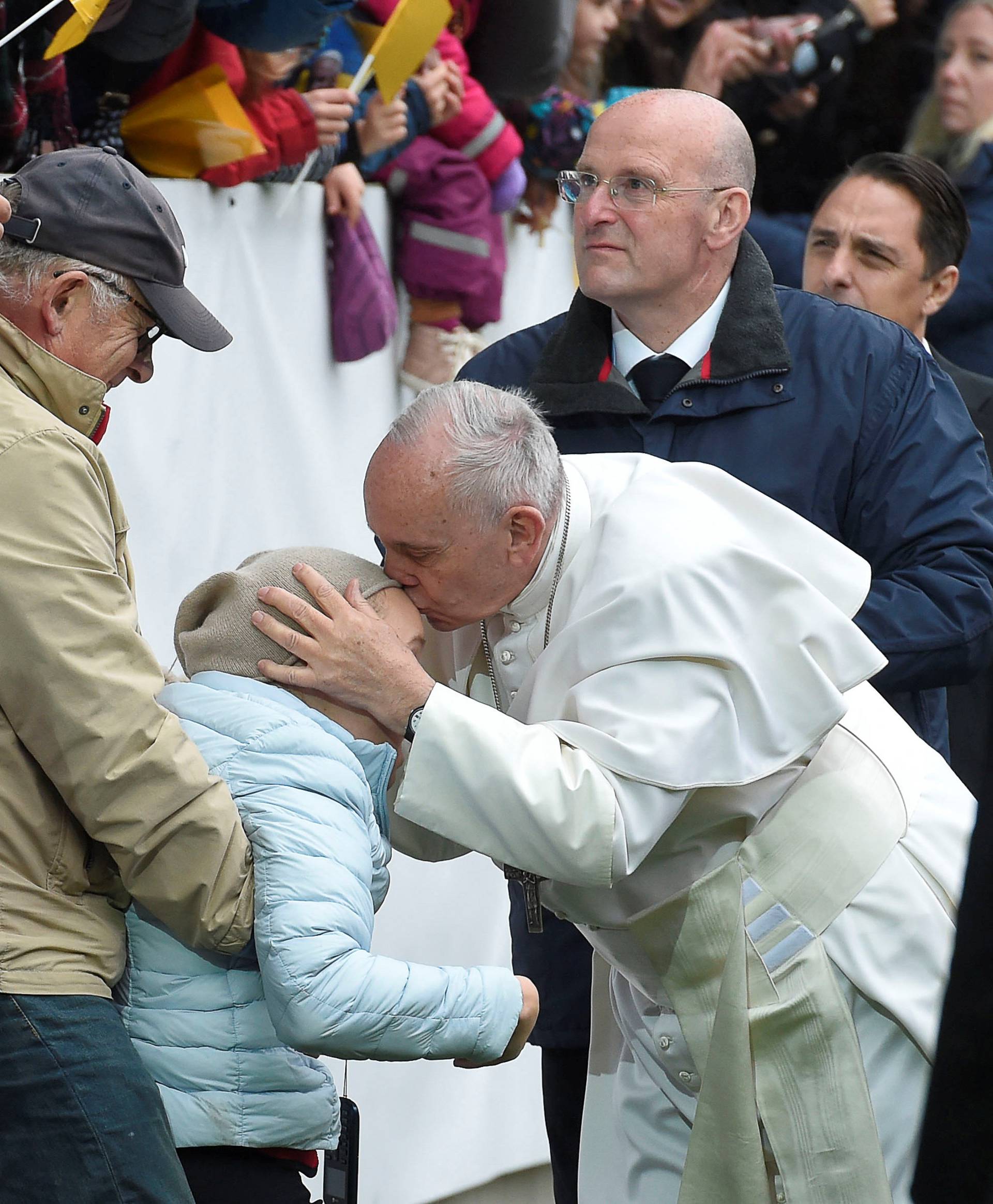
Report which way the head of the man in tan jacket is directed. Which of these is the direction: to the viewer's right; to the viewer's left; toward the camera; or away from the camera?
to the viewer's right

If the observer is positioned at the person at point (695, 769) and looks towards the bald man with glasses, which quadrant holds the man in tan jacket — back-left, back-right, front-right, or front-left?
back-left

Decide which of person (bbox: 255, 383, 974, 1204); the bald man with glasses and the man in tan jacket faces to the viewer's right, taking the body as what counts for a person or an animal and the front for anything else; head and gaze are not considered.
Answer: the man in tan jacket

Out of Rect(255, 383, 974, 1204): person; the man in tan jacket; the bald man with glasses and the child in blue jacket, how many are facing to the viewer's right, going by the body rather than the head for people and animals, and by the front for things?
2

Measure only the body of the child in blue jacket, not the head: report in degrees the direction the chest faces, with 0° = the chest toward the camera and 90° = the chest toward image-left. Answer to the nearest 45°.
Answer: approximately 270°

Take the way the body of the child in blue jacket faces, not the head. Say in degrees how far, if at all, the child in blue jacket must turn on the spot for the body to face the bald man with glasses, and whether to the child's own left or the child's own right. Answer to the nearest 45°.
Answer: approximately 45° to the child's own left

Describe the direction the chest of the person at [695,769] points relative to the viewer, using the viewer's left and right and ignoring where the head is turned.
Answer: facing to the left of the viewer

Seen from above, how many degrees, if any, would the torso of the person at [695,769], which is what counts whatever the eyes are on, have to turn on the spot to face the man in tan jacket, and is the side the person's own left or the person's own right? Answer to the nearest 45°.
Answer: approximately 45° to the person's own left

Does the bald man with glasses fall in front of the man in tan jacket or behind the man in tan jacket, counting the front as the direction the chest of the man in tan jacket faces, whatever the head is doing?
in front

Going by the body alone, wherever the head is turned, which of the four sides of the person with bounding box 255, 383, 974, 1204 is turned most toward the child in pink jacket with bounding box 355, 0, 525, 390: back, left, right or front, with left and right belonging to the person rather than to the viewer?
right

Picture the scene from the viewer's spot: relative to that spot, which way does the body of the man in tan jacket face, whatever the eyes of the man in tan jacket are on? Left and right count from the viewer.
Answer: facing to the right of the viewer

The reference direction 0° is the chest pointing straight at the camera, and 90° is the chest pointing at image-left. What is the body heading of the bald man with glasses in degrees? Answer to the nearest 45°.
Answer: approximately 45°

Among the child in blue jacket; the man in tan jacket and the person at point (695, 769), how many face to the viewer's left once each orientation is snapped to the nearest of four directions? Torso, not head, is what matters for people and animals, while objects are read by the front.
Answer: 1
